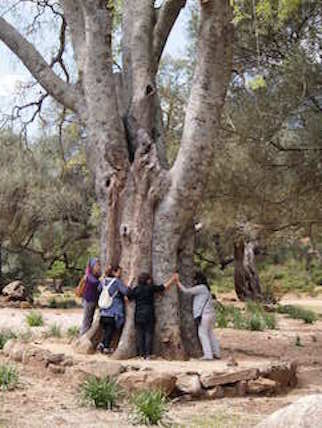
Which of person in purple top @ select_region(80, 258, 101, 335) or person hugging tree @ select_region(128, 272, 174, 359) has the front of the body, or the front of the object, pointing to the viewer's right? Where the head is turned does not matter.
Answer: the person in purple top

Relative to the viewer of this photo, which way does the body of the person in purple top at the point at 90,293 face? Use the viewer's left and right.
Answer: facing to the right of the viewer

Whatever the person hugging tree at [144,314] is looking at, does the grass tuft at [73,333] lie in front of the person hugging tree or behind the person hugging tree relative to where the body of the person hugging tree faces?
in front

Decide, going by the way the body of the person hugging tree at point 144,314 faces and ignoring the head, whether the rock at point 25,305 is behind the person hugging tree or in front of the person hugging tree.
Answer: in front

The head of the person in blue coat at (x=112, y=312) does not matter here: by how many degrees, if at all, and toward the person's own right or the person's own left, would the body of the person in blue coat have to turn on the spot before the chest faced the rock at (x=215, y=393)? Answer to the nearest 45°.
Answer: approximately 90° to the person's own right

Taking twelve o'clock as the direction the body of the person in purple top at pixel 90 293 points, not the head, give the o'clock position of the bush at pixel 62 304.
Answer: The bush is roughly at 9 o'clock from the person in purple top.

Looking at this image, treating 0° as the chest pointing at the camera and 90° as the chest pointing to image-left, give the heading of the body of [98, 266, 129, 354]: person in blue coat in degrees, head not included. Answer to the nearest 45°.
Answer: approximately 225°

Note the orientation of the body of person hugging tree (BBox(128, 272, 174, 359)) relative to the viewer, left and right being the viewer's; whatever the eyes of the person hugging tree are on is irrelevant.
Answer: facing away from the viewer

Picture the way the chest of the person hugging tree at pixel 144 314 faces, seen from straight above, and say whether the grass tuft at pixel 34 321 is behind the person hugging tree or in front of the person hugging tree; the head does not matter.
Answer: in front

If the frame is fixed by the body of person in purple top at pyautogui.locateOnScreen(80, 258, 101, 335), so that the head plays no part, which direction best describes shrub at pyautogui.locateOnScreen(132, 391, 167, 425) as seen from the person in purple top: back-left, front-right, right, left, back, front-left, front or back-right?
right

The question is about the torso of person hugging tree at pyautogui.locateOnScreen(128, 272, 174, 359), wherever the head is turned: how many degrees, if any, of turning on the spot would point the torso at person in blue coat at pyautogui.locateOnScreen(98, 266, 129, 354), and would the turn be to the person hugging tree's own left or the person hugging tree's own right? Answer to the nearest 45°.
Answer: approximately 45° to the person hugging tree's own left
